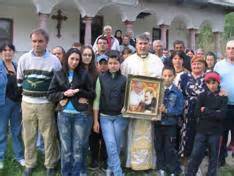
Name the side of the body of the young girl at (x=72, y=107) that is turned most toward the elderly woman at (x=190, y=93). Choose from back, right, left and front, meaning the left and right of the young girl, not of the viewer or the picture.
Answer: left

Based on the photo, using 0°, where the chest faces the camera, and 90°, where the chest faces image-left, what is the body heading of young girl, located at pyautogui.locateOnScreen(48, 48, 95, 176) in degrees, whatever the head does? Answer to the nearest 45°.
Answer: approximately 0°

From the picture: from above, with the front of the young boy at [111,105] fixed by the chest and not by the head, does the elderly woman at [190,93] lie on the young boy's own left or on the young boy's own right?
on the young boy's own left

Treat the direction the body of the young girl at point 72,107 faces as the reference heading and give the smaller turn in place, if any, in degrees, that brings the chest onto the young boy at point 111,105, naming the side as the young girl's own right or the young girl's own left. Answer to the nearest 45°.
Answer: approximately 90° to the young girl's own left

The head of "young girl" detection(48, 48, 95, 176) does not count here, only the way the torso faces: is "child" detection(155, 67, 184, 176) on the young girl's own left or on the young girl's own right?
on the young girl's own left

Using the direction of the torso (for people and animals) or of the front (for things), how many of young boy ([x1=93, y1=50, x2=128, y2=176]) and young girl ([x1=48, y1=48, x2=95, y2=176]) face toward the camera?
2

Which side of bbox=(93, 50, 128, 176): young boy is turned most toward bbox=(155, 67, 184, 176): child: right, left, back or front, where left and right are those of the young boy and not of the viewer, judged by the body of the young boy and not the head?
left

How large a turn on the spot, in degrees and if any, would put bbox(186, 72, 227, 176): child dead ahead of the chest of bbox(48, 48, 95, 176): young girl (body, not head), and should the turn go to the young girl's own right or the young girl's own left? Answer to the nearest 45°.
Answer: approximately 90° to the young girl's own left
